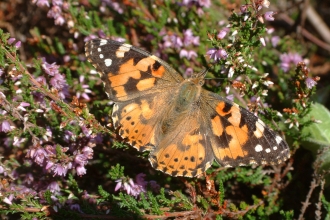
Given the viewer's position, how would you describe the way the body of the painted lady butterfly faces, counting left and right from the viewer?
facing away from the viewer and to the right of the viewer
